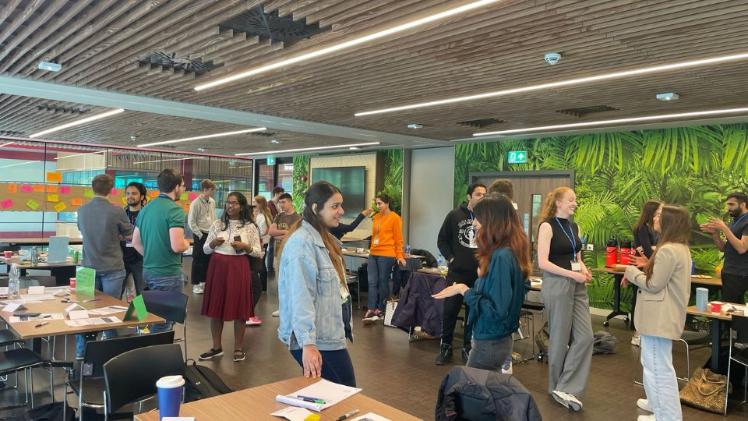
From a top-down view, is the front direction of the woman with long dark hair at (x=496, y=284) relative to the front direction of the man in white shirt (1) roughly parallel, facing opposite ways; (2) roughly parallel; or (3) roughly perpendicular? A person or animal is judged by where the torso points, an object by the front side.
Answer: roughly parallel, facing opposite ways

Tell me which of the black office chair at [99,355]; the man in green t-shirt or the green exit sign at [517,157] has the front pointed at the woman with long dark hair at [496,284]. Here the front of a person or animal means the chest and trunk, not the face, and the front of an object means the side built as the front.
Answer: the green exit sign

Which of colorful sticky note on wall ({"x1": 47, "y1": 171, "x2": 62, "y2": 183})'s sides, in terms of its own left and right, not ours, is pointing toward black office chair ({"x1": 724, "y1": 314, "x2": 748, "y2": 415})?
front

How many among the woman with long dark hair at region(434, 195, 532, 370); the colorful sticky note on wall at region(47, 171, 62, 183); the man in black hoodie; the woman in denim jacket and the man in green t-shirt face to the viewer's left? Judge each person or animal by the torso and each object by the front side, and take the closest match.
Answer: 1

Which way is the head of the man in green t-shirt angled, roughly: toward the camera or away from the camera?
away from the camera

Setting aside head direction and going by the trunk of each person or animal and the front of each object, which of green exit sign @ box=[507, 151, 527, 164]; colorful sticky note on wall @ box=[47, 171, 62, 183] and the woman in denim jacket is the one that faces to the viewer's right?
the woman in denim jacket

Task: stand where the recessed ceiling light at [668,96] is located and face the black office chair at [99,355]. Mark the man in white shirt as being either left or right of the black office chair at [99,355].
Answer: right

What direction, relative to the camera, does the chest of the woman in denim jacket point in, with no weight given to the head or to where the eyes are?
to the viewer's right

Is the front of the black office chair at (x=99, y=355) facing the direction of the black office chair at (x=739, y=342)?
no

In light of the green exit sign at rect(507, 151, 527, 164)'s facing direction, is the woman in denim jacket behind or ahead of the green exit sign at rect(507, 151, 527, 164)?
ahead

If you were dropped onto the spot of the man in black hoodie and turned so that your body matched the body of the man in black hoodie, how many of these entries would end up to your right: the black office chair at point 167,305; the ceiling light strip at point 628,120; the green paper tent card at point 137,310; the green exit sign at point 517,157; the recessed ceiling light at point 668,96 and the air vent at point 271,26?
3

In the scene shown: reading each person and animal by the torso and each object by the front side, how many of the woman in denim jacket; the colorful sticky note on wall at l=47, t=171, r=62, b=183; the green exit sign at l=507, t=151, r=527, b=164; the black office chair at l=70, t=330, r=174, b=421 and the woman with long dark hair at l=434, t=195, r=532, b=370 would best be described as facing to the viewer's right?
1

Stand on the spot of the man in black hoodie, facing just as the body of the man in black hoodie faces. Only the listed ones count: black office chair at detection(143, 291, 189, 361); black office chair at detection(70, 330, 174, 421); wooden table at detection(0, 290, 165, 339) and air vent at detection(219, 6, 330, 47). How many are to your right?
4

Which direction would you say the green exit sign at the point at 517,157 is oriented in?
toward the camera

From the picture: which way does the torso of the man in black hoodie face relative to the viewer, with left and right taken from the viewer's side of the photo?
facing the viewer and to the right of the viewer
